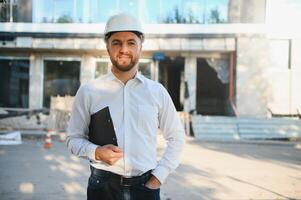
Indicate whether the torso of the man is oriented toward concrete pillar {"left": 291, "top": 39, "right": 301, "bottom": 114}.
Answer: no

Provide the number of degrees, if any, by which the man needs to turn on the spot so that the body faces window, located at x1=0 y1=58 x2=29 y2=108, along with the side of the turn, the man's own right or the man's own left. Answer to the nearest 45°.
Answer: approximately 180°

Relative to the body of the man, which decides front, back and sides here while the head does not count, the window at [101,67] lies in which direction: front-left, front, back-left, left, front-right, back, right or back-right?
back

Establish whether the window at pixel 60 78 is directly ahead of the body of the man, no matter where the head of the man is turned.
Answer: no

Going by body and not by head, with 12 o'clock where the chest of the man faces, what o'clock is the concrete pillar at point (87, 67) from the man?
The concrete pillar is roughly at 6 o'clock from the man.

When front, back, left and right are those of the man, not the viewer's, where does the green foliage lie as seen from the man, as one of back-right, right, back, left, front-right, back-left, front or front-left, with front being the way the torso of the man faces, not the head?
back

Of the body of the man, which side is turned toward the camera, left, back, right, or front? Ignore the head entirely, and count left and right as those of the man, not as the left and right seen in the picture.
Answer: front

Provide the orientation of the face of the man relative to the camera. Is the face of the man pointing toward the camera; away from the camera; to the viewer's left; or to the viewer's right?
toward the camera

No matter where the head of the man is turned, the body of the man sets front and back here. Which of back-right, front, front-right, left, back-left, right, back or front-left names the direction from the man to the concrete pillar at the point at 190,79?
back

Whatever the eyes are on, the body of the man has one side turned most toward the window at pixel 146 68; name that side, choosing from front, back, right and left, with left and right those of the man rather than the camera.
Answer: back

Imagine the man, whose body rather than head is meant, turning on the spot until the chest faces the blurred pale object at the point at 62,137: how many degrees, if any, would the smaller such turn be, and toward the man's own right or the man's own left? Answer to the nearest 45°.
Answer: approximately 180°

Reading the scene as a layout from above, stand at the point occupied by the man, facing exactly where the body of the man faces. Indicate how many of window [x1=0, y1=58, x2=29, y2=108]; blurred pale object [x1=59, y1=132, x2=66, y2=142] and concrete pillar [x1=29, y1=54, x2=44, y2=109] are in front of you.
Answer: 0

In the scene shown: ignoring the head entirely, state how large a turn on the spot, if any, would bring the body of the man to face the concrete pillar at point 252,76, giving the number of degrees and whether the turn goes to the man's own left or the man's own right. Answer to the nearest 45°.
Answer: approximately 180°
